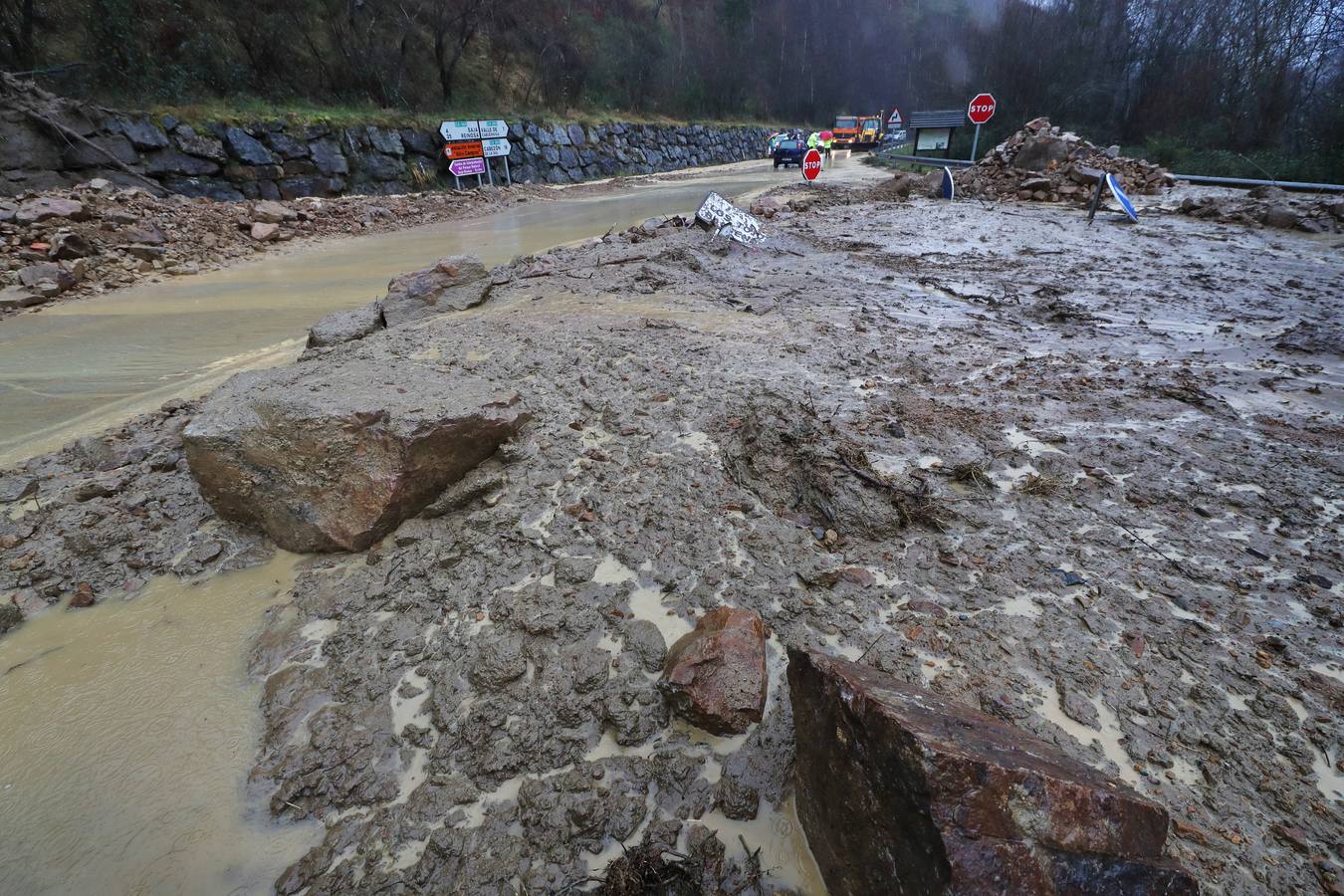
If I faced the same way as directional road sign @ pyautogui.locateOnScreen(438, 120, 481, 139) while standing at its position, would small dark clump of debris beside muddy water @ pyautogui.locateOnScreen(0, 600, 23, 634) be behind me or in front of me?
in front

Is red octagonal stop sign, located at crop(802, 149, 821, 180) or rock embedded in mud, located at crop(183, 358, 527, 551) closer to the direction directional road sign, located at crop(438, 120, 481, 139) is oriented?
the rock embedded in mud

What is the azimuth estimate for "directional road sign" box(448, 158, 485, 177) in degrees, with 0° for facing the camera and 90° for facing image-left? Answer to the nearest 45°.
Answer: approximately 0°

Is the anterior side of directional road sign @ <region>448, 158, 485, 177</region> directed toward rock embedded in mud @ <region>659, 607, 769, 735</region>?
yes

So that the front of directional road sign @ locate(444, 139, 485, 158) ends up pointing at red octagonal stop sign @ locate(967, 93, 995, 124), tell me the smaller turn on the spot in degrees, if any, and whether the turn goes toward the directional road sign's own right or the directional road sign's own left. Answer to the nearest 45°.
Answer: approximately 90° to the directional road sign's own left

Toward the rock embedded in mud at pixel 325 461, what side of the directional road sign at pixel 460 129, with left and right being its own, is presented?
front

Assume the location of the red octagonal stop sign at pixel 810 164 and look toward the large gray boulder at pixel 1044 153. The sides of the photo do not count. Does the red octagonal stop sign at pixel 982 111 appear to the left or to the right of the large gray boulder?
left

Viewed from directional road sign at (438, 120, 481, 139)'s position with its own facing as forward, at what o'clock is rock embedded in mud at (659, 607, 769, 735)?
The rock embedded in mud is roughly at 12 o'clock from the directional road sign.

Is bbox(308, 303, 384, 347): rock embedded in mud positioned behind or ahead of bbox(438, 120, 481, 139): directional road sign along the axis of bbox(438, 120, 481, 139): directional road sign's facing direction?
ahead

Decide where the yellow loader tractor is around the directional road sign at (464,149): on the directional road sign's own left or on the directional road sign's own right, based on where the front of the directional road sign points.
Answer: on the directional road sign's own left

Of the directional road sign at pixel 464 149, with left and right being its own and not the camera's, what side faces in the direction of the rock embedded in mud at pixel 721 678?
front
